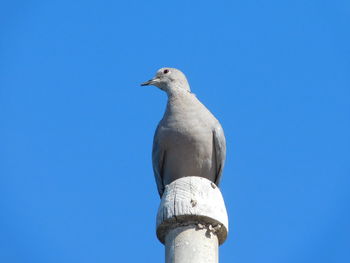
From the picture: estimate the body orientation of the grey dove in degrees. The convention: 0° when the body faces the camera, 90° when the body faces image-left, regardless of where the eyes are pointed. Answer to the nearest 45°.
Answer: approximately 0°
